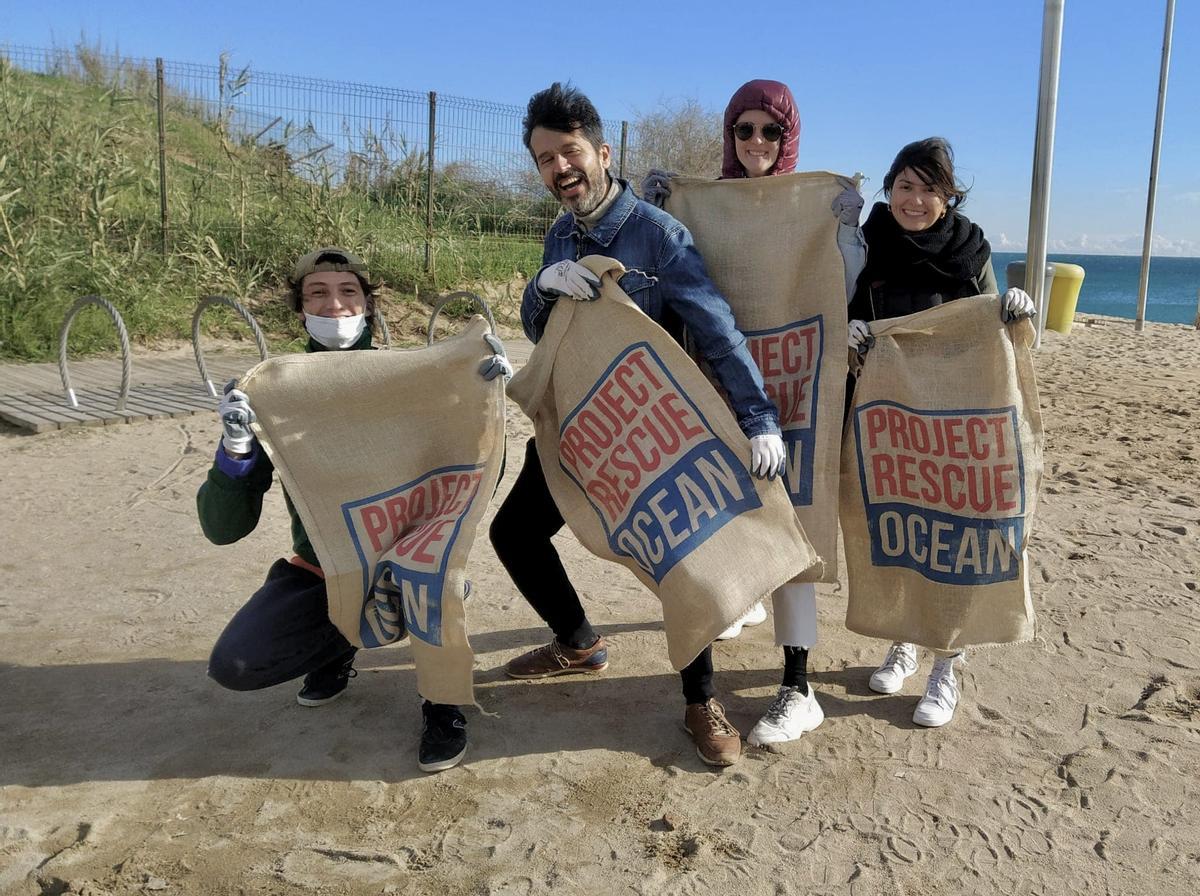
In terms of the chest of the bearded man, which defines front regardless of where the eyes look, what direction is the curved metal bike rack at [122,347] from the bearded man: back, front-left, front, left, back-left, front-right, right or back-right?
right

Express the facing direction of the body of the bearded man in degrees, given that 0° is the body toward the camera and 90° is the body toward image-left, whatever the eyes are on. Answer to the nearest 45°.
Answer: approximately 45°

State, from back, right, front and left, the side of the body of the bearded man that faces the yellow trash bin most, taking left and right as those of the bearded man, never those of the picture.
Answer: back
